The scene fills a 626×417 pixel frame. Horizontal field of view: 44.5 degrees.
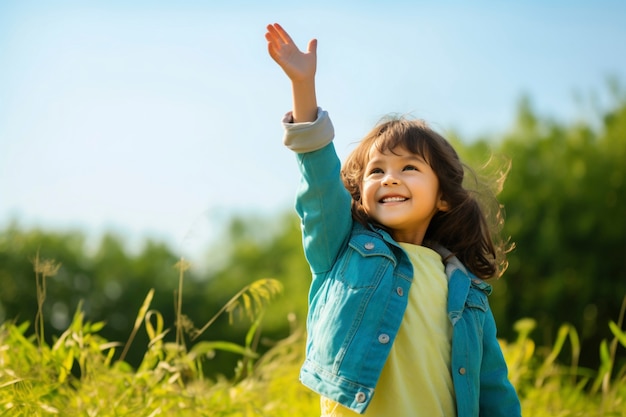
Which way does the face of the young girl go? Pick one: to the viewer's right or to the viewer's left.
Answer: to the viewer's left

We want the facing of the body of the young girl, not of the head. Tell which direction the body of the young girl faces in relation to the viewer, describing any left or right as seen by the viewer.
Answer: facing the viewer
